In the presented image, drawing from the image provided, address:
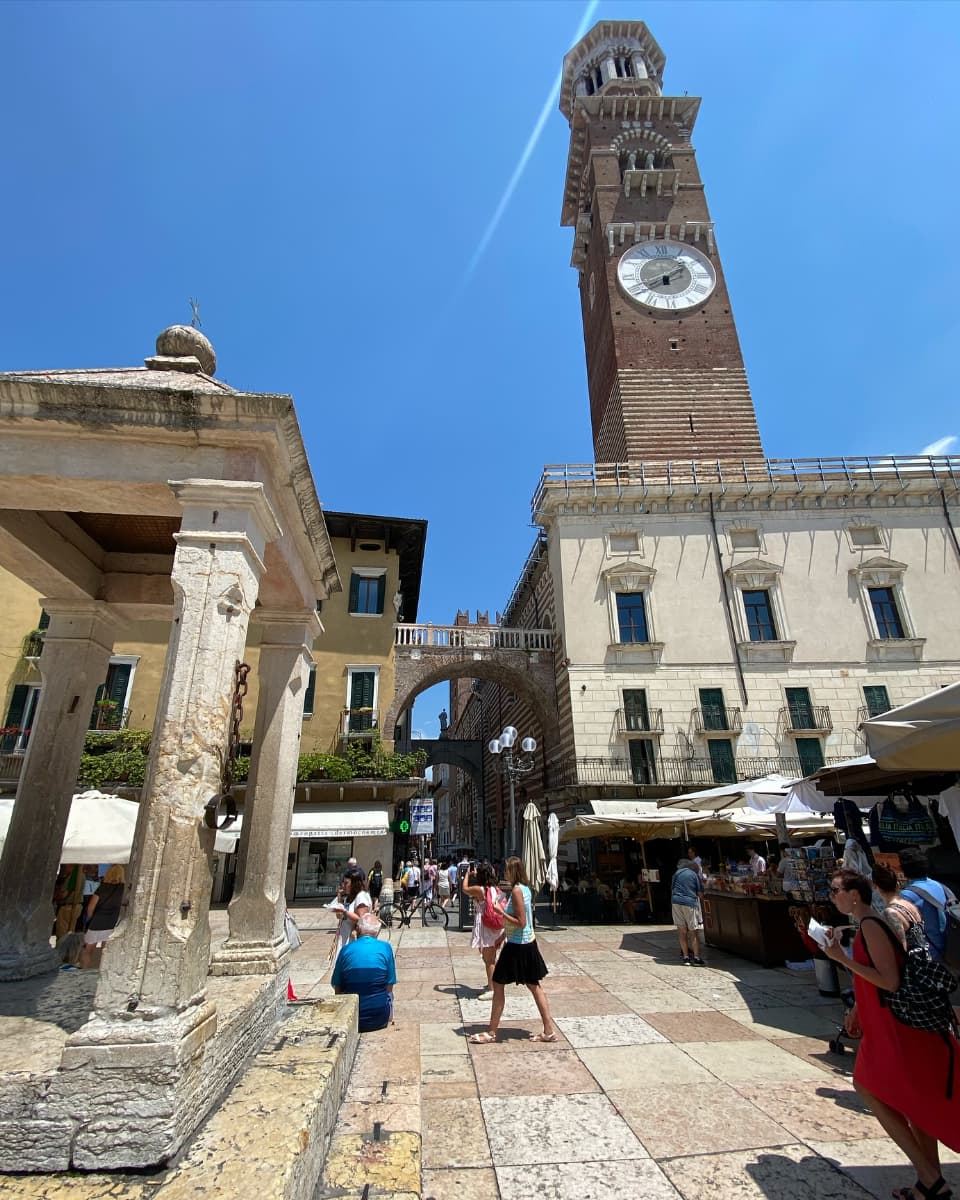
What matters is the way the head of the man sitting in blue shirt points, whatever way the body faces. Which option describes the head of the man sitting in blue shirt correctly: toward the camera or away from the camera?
away from the camera

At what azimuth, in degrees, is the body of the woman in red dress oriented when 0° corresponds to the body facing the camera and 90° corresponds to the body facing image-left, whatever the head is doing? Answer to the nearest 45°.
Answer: approximately 90°

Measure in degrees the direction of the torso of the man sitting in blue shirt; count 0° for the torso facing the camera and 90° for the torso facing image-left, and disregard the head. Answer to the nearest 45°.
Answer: approximately 180°

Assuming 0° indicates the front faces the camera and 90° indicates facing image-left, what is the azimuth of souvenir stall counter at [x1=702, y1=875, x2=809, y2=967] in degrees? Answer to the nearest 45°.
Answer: approximately 45°

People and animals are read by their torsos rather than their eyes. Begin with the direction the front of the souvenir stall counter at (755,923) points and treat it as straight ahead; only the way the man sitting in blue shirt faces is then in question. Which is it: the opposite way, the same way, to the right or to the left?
to the right
